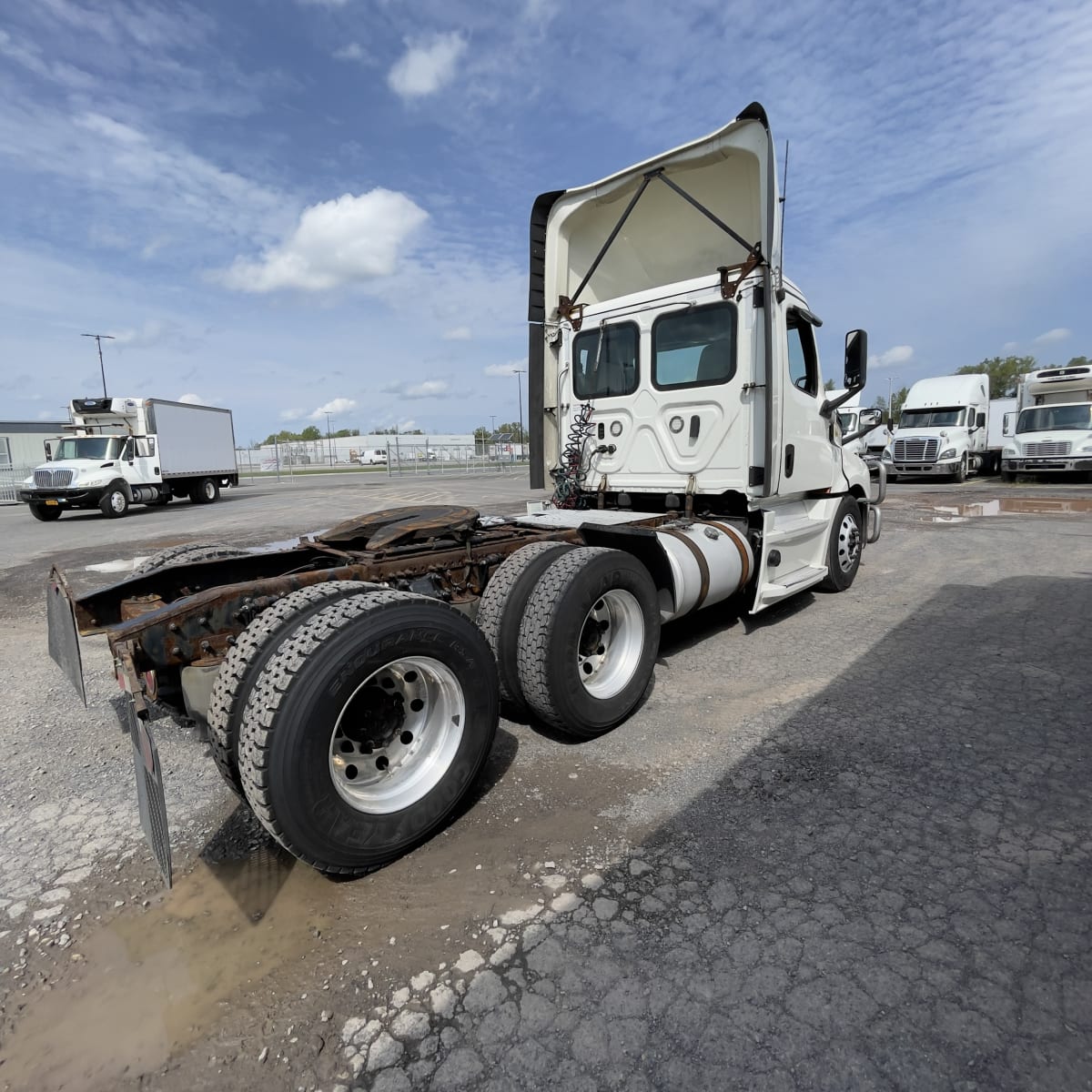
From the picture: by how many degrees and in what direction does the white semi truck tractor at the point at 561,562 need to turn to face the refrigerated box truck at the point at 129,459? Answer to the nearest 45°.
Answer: approximately 90° to its left

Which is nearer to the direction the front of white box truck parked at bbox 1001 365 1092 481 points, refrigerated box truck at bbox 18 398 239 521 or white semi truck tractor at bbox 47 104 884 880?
the white semi truck tractor

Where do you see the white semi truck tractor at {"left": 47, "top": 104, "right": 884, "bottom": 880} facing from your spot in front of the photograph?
facing away from the viewer and to the right of the viewer

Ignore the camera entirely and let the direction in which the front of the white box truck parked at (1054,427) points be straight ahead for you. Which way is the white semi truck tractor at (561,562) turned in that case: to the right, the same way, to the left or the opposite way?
the opposite way

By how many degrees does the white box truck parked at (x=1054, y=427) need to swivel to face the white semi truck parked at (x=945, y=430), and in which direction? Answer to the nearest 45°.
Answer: approximately 90° to its right

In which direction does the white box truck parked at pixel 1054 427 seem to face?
toward the camera

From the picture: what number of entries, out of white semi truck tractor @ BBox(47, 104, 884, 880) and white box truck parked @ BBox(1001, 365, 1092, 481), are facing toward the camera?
1

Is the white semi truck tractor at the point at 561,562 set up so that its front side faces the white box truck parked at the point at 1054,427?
yes
